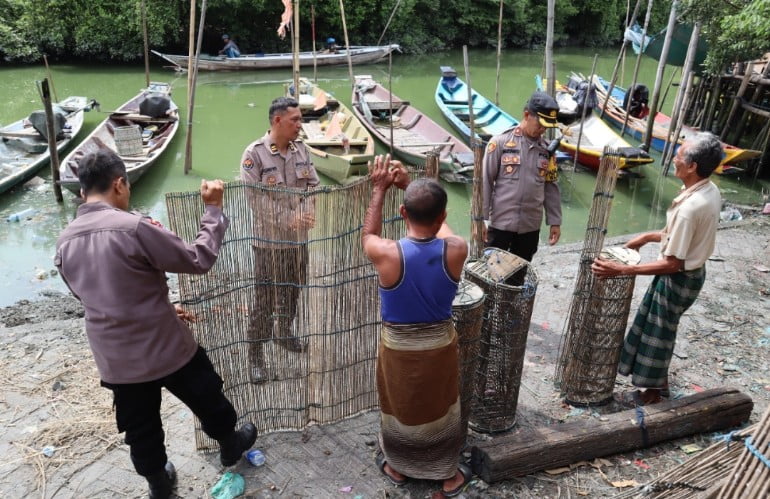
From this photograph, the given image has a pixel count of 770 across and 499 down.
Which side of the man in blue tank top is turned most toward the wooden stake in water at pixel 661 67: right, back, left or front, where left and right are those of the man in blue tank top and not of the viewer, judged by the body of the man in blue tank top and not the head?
front

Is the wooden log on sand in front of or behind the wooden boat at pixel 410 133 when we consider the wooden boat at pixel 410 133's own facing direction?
in front

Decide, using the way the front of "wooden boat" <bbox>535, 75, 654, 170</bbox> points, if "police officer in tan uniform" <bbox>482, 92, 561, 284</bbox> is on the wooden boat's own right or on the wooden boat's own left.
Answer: on the wooden boat's own right

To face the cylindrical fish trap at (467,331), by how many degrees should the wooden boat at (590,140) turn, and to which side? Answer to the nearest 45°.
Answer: approximately 45° to its right

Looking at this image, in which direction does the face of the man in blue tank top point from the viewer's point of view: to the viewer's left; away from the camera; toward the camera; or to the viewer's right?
away from the camera

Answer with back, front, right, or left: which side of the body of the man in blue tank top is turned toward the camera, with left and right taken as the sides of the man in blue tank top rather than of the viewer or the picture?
back

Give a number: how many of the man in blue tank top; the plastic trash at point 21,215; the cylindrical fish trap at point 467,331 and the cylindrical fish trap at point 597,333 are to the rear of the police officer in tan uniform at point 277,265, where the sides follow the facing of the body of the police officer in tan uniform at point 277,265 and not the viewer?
1

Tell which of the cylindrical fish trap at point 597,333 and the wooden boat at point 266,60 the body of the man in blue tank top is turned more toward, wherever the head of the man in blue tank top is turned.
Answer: the wooden boat

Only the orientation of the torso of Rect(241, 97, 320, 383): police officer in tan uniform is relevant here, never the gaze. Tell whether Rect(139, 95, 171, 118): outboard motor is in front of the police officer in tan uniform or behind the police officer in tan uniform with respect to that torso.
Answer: behind

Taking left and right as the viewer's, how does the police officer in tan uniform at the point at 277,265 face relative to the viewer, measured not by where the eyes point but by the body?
facing the viewer and to the right of the viewer

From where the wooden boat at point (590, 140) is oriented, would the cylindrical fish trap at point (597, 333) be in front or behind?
in front
